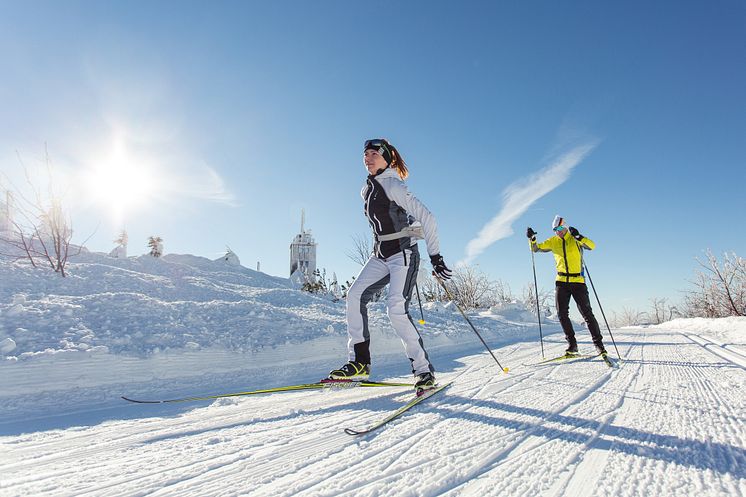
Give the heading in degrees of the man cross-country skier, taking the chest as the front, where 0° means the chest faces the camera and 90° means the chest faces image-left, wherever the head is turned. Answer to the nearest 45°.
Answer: approximately 0°

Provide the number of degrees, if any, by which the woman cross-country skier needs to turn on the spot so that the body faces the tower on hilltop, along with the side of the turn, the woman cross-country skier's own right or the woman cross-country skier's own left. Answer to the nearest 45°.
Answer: approximately 135° to the woman cross-country skier's own right

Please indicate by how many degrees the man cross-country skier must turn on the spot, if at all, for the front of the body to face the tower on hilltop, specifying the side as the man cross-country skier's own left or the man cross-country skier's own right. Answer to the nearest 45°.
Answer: approximately 135° to the man cross-country skier's own right

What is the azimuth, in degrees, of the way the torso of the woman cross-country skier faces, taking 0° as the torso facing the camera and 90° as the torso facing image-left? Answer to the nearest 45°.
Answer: approximately 45°

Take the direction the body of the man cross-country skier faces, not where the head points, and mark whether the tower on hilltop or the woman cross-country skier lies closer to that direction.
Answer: the woman cross-country skier

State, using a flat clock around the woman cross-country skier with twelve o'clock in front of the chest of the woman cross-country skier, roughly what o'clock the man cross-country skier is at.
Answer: The man cross-country skier is roughly at 6 o'clock from the woman cross-country skier.
